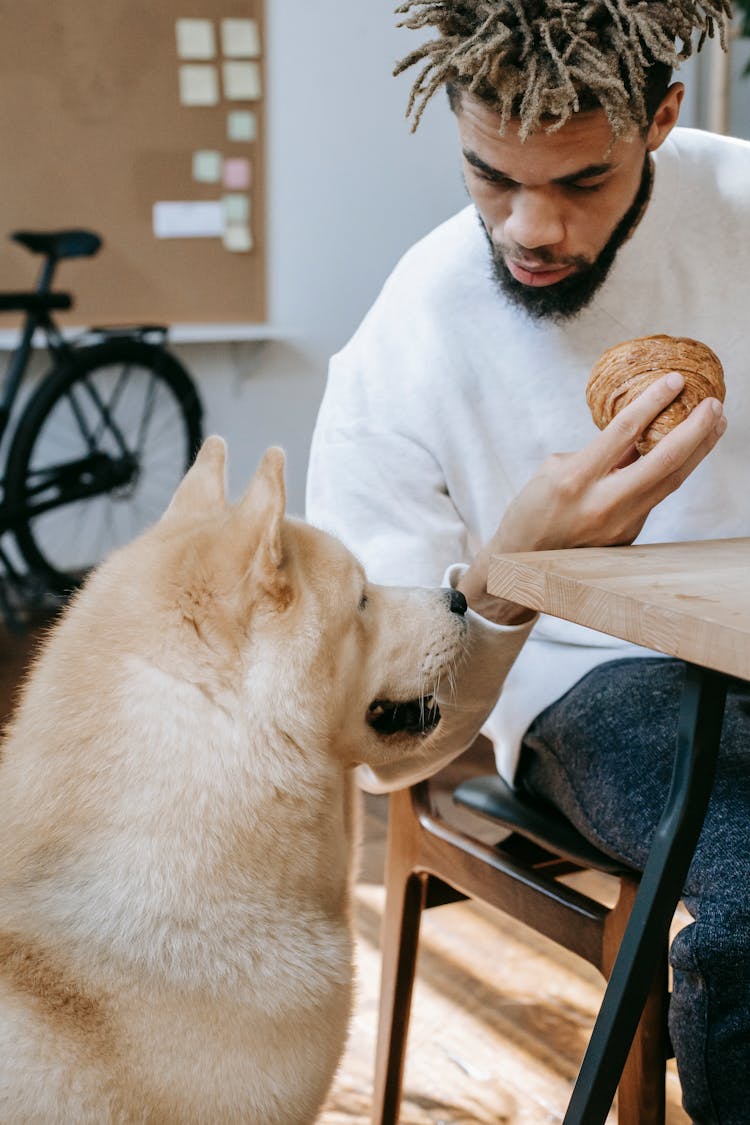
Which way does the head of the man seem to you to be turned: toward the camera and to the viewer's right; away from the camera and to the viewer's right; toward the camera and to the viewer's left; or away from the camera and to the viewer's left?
toward the camera and to the viewer's left

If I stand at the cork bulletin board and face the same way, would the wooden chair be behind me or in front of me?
in front

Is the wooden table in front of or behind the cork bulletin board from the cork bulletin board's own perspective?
in front

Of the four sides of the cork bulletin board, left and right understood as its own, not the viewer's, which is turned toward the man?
front

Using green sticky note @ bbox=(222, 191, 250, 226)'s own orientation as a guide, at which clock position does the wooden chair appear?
The wooden chair is roughly at 12 o'clock from the green sticky note.

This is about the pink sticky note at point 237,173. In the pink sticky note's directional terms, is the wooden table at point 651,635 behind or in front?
in front

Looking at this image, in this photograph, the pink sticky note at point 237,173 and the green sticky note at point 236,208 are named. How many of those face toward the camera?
2
